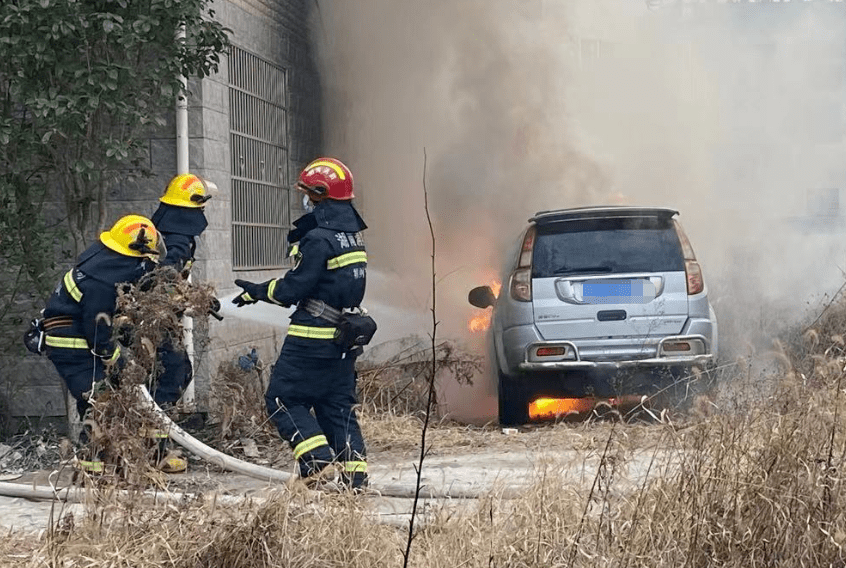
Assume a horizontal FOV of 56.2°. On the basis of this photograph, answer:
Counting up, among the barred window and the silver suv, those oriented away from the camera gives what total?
1

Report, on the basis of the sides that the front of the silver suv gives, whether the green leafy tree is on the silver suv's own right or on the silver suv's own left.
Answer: on the silver suv's own left

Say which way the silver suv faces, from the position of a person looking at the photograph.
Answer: facing away from the viewer

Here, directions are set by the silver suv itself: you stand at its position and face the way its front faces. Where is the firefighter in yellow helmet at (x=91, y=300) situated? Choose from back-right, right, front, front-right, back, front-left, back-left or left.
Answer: back-left

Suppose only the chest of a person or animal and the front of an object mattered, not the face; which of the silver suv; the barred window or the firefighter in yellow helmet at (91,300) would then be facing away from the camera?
the silver suv

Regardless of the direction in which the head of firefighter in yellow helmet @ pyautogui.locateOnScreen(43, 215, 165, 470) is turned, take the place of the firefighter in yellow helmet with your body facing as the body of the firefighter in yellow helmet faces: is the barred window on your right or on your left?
on your left

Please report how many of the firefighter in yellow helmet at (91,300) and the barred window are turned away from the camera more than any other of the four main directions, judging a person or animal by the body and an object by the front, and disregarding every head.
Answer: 0

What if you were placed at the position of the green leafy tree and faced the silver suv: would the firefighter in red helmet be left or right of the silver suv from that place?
right

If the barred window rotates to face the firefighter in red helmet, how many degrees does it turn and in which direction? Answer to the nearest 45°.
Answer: approximately 45° to its right

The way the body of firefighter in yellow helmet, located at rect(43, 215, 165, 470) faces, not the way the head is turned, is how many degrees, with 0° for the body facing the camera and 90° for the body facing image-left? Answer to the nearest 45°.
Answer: approximately 270°
